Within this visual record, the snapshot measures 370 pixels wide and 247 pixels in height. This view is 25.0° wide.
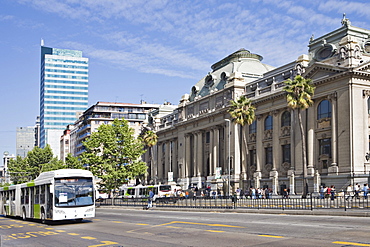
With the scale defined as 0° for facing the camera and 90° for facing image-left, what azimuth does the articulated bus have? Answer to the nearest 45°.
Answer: approximately 315°
